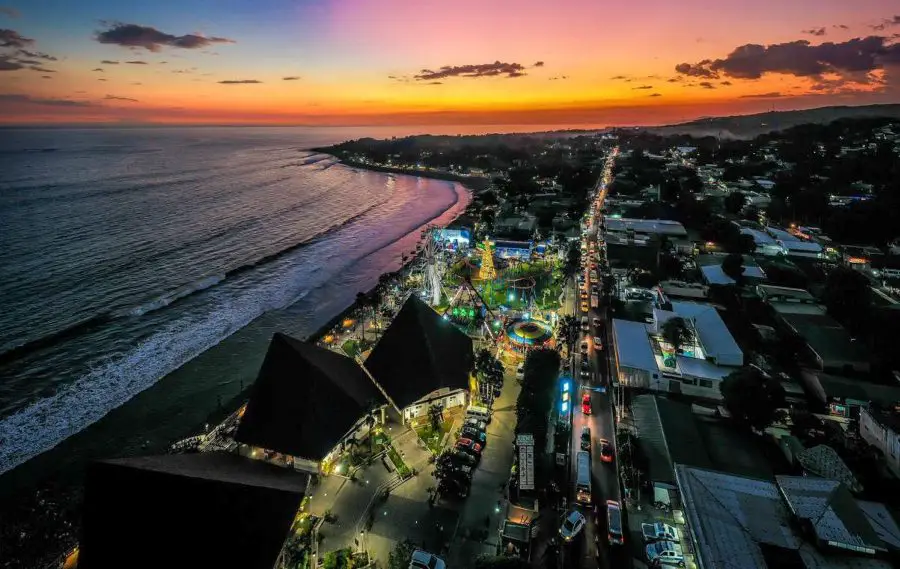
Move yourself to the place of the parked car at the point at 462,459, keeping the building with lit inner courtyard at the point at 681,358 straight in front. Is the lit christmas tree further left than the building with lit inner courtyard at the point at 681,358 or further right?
left

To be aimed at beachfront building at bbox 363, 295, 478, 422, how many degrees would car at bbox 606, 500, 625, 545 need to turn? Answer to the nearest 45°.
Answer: approximately 45° to its left

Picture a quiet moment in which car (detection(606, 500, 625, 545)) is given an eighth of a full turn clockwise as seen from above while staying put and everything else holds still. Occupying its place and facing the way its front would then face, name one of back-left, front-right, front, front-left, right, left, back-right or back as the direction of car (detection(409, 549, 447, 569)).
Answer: back

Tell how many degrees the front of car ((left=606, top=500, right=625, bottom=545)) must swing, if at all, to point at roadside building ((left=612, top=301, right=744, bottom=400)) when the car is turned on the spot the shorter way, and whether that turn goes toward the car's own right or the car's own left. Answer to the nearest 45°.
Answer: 0° — it already faces it

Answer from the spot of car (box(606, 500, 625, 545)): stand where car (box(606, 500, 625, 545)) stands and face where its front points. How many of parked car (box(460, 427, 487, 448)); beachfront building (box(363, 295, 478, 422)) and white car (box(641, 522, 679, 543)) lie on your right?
1

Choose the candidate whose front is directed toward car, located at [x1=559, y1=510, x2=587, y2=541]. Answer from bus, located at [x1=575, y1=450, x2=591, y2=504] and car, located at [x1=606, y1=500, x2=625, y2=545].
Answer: the bus

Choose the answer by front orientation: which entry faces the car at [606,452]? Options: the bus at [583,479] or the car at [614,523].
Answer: the car at [614,523]

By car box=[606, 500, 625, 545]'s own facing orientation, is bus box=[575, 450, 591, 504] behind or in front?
in front

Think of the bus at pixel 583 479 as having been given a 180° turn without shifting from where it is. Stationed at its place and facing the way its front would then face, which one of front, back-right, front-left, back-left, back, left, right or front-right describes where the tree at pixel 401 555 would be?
back-left

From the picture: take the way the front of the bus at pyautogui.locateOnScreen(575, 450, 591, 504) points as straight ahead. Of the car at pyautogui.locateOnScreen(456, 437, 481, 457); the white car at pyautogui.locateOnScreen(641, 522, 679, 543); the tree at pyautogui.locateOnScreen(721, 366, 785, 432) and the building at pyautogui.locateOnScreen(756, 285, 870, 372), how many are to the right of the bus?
1

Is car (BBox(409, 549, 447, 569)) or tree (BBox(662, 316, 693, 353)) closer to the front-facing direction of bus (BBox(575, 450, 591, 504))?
the car

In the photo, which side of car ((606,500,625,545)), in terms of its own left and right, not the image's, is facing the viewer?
back

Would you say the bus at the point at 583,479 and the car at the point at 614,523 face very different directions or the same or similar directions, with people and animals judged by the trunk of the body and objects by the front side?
very different directions

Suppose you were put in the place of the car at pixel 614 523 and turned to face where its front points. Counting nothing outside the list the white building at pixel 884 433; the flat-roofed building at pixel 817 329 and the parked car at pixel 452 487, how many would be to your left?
1

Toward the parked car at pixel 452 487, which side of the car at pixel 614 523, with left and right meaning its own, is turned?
left

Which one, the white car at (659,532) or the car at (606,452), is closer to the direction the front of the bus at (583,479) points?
the white car

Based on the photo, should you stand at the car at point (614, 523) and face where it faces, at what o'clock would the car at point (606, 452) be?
the car at point (606, 452) is roughly at 12 o'clock from the car at point (614, 523).
